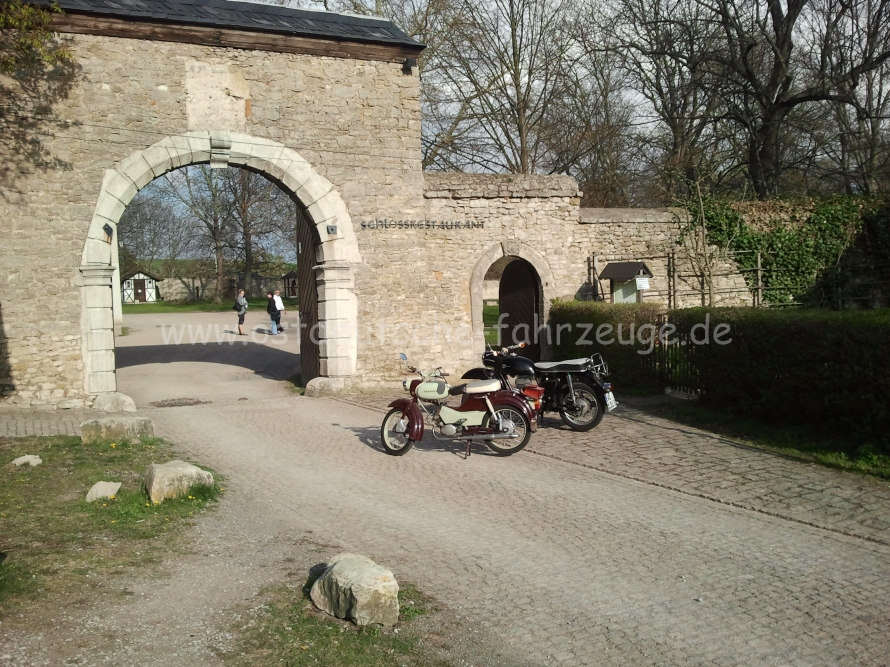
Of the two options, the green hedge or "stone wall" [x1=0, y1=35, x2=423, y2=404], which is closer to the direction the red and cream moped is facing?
the stone wall

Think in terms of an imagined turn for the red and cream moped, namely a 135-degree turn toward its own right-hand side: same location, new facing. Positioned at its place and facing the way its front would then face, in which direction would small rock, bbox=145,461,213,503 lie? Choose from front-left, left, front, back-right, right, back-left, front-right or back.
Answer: back

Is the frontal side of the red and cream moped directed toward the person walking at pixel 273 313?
no

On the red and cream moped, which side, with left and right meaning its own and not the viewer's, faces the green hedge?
back

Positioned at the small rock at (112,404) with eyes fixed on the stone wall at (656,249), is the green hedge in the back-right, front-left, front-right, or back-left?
front-right

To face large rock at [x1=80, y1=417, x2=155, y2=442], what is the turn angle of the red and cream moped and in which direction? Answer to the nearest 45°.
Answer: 0° — it already faces it

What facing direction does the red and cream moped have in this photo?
to the viewer's left

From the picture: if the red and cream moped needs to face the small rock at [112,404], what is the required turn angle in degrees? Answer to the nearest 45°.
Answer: approximately 45° to its right

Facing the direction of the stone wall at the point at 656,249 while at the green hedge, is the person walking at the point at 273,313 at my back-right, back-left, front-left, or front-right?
front-left

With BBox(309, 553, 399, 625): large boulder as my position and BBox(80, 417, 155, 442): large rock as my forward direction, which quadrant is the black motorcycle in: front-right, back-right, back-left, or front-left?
front-right

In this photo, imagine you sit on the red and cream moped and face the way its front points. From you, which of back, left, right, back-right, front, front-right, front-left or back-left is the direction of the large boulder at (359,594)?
left

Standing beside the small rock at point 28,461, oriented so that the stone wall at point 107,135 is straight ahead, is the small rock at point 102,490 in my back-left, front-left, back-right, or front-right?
back-right

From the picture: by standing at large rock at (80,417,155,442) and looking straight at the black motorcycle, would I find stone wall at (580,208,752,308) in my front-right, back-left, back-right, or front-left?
front-left
